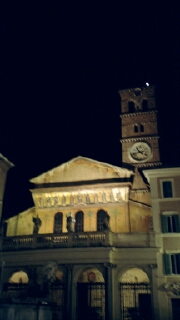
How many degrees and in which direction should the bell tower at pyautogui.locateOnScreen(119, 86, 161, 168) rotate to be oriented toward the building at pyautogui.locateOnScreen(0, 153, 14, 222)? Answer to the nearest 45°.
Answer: approximately 45° to its right

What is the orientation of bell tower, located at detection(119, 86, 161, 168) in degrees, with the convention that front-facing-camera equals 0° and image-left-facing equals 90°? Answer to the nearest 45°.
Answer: approximately 0°
